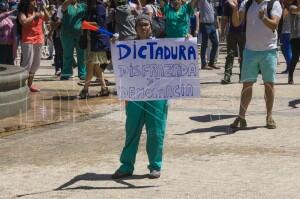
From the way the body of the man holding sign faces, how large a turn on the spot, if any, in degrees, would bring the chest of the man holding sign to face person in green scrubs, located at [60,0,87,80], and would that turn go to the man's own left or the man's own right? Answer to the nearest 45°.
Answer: approximately 180°

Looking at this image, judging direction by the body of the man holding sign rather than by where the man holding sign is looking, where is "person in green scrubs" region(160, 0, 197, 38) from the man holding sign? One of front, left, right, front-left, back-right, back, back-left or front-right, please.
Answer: back

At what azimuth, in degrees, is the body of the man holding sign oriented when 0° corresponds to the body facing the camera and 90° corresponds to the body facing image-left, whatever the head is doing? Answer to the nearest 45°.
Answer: approximately 0°

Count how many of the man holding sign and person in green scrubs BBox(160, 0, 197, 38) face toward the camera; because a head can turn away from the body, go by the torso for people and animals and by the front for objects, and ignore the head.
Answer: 2

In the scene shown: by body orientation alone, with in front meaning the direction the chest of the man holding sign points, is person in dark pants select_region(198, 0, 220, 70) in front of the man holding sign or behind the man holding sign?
behind

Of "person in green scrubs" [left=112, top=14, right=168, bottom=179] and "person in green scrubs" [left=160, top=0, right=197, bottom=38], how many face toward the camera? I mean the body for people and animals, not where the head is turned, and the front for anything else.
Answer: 2
